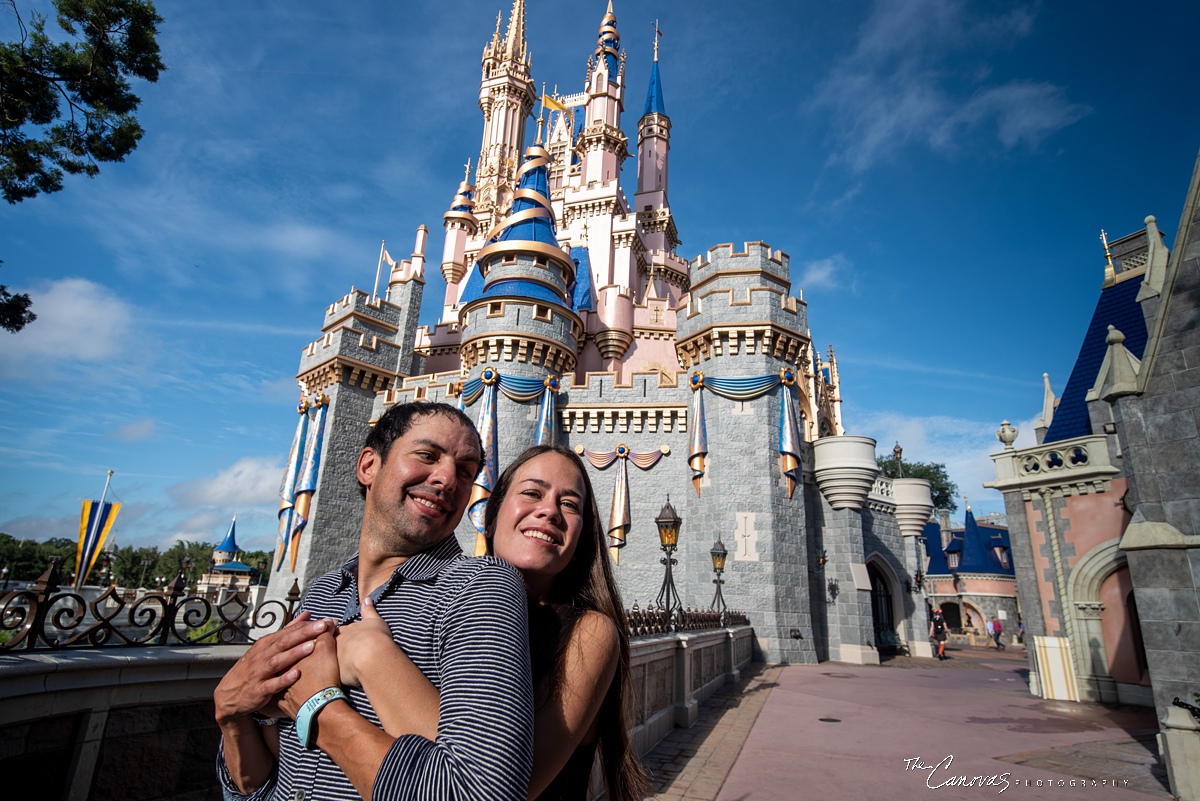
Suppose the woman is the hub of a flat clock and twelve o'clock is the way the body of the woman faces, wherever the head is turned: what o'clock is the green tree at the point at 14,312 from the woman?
The green tree is roughly at 3 o'clock from the woman.

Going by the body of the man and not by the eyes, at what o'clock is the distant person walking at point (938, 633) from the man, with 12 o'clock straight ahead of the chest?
The distant person walking is roughly at 6 o'clock from the man.

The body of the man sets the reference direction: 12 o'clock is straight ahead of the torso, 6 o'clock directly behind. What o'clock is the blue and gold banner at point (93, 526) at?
The blue and gold banner is roughly at 4 o'clock from the man.

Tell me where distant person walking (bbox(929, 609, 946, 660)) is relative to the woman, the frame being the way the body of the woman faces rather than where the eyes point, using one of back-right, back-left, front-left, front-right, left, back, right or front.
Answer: back

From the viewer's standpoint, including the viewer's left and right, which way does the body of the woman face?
facing the viewer and to the left of the viewer

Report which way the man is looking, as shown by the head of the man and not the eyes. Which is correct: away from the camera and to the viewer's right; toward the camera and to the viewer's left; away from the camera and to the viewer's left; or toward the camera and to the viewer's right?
toward the camera and to the viewer's right

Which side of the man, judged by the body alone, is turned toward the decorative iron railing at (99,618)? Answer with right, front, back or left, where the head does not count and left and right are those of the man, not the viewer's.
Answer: right
